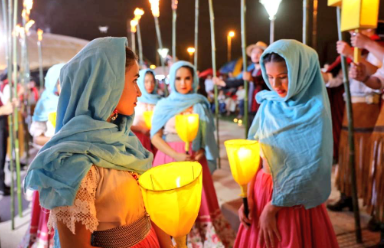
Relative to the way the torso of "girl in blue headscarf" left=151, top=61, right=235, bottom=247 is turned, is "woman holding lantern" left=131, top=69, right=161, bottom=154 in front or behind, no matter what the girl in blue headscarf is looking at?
behind

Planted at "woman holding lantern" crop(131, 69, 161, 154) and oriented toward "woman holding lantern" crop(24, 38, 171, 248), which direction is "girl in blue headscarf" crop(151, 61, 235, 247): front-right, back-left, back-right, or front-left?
front-left

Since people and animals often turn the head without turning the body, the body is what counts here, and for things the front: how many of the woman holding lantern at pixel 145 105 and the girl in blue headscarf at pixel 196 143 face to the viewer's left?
0

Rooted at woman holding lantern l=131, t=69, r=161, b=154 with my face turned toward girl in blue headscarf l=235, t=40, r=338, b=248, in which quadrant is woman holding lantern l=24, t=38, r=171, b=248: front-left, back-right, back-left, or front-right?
front-right

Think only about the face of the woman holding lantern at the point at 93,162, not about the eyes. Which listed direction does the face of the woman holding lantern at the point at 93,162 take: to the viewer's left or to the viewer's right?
to the viewer's right

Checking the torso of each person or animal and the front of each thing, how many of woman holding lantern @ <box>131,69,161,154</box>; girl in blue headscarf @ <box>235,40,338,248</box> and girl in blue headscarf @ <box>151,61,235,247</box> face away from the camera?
0

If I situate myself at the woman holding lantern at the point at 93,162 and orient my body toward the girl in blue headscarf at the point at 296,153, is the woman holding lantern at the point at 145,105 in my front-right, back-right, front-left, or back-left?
front-left

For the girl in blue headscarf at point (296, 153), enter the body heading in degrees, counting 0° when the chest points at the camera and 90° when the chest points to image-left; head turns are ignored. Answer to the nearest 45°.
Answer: approximately 45°

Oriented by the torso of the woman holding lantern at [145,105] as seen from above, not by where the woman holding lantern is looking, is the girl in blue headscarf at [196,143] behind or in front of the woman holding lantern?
in front

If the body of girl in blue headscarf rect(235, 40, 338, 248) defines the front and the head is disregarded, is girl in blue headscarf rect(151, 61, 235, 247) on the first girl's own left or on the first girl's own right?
on the first girl's own right

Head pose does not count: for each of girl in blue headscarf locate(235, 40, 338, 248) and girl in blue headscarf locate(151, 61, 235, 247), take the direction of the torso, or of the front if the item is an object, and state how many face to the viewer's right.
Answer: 0

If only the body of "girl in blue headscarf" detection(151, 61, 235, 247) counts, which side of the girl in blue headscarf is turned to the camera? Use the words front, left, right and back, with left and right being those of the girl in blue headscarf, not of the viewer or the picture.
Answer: front

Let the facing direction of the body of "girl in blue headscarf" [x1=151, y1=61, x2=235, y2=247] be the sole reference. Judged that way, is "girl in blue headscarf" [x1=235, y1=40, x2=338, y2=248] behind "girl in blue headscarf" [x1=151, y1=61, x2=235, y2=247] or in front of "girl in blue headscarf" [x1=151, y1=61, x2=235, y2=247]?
in front

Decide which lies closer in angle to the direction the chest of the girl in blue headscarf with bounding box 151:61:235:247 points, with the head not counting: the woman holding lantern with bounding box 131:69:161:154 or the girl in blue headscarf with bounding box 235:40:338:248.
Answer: the girl in blue headscarf

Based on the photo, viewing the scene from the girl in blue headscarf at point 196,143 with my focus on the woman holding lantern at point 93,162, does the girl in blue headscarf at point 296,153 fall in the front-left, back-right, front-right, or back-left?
front-left

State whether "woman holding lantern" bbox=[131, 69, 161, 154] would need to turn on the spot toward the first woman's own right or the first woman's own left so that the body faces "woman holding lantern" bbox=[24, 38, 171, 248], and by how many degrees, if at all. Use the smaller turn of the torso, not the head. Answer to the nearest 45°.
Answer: approximately 45° to the first woman's own right

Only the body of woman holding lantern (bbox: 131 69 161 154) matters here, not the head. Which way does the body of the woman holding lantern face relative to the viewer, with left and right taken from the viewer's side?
facing the viewer and to the right of the viewer
